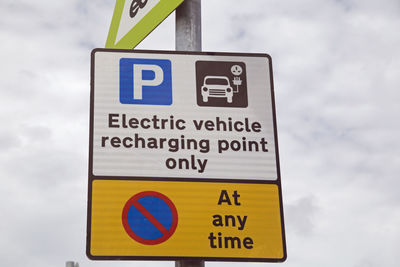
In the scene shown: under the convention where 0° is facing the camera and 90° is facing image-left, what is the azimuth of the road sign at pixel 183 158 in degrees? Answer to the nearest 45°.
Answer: approximately 0°
